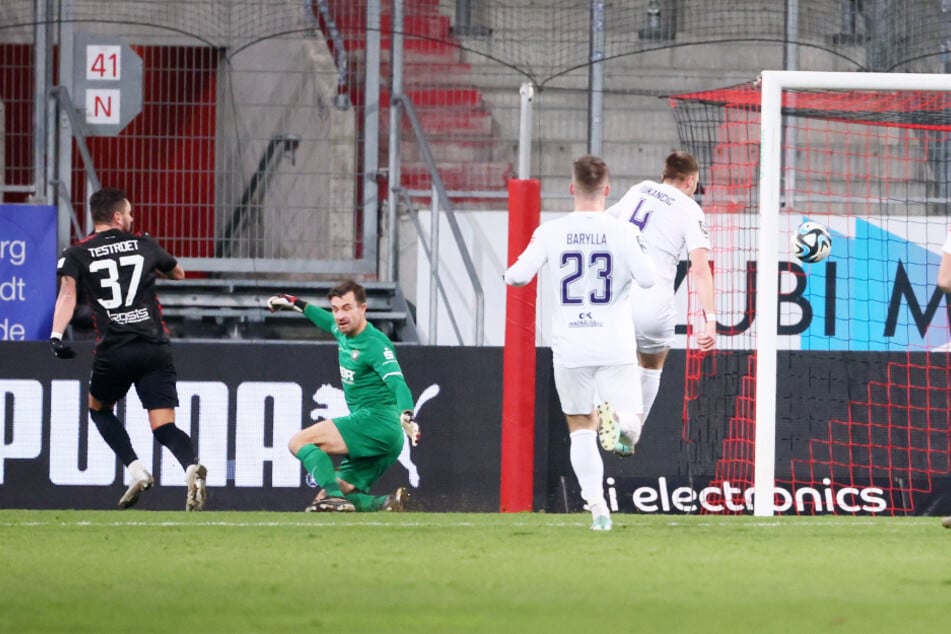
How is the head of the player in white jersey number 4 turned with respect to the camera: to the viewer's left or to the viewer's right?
to the viewer's right

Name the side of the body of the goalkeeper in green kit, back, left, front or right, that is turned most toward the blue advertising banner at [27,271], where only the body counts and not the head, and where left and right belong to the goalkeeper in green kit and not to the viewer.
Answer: right

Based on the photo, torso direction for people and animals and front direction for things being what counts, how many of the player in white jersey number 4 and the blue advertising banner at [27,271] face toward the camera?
1

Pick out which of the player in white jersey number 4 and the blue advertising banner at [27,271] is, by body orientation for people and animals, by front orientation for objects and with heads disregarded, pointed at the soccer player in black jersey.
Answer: the blue advertising banner

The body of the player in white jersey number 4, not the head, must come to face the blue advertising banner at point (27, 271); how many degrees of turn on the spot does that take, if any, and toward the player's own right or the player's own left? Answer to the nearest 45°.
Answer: approximately 90° to the player's own left

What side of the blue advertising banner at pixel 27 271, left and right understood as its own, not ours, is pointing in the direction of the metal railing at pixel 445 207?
left

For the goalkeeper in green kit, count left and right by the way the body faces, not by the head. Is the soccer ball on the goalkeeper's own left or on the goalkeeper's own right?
on the goalkeeper's own left

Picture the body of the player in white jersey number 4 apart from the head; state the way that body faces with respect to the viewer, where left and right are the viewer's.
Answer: facing away from the viewer and to the right of the viewer

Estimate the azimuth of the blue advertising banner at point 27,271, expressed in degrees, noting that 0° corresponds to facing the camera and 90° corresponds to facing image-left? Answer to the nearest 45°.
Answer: approximately 0°

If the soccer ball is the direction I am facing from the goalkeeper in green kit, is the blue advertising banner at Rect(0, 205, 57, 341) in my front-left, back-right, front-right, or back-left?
back-left
